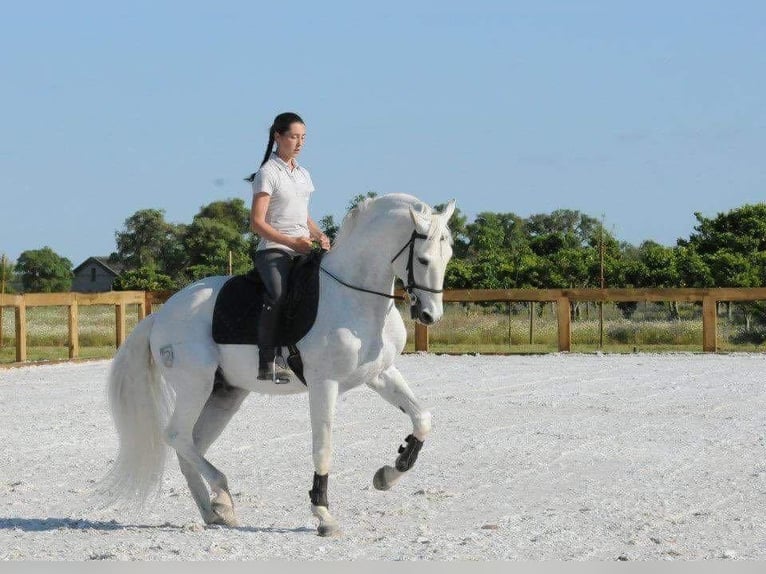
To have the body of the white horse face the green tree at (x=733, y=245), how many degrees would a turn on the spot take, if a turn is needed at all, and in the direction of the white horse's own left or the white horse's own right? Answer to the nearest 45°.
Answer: approximately 90° to the white horse's own left

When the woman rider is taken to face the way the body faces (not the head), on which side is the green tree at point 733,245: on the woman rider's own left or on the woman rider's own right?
on the woman rider's own left

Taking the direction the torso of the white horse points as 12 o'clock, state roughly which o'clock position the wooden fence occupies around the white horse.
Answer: The wooden fence is roughly at 8 o'clock from the white horse.

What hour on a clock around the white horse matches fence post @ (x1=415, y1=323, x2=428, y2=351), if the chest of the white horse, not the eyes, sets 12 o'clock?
The fence post is roughly at 8 o'clock from the white horse.

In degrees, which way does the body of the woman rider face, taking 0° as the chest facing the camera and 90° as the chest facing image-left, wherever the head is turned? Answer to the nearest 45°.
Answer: approximately 315°

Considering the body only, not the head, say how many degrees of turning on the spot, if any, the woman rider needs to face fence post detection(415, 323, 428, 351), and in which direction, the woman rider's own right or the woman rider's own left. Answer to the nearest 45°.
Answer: approximately 135° to the woman rider's own left

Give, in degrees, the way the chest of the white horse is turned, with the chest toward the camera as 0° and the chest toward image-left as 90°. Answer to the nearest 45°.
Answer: approximately 315°
